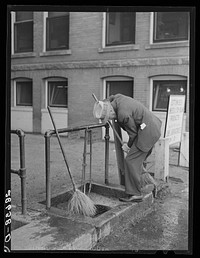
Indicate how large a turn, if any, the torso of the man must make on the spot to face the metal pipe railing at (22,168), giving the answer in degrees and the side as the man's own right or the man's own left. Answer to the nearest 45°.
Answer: approximately 45° to the man's own left

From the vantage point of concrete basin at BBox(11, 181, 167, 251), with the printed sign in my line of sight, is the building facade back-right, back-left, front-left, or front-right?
front-left

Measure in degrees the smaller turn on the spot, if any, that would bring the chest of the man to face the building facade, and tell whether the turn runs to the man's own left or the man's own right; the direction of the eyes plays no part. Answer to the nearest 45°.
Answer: approximately 90° to the man's own right

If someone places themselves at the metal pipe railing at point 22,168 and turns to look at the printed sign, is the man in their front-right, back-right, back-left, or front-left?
front-right

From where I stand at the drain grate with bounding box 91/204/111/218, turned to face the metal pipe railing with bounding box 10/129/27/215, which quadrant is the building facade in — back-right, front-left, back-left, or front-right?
back-right

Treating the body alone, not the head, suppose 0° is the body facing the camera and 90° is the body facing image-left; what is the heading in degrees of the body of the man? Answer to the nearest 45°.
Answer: approximately 90°

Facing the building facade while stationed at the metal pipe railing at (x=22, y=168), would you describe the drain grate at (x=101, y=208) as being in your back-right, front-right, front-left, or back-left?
front-right

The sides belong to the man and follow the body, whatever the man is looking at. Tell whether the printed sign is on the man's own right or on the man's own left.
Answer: on the man's own right
